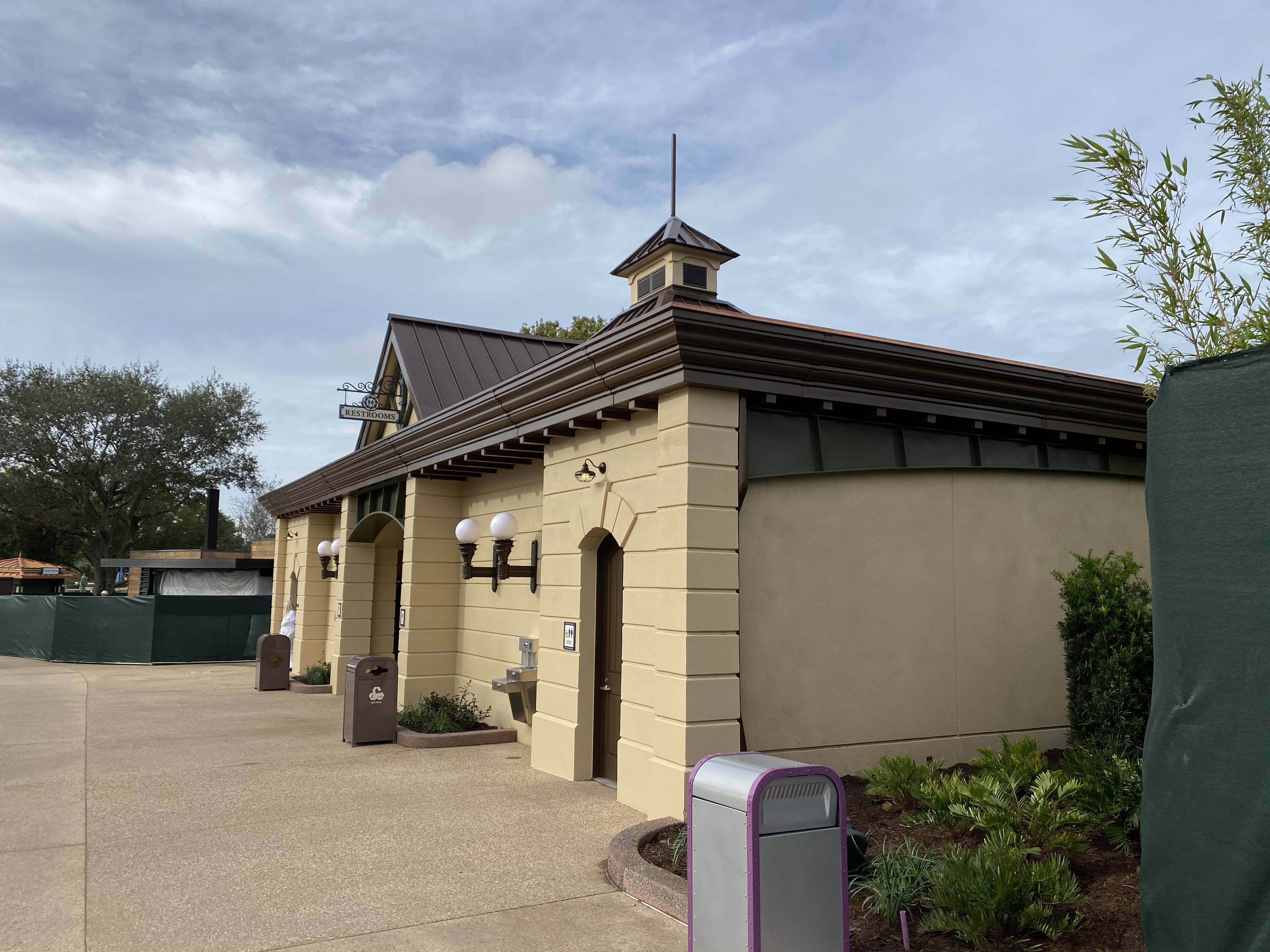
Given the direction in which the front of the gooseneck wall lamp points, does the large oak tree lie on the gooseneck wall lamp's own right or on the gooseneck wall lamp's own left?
on the gooseneck wall lamp's own right

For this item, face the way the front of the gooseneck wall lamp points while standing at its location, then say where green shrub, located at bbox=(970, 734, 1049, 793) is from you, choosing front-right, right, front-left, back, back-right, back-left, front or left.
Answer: back-left

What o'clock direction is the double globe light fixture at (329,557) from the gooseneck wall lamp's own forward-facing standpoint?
The double globe light fixture is roughly at 2 o'clock from the gooseneck wall lamp.

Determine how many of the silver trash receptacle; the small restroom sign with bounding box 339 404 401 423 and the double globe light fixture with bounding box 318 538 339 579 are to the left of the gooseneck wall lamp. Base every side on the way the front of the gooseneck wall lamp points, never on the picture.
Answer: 1

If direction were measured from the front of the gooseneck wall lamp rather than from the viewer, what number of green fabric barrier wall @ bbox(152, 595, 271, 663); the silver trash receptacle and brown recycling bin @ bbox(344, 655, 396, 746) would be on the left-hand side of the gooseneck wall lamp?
1

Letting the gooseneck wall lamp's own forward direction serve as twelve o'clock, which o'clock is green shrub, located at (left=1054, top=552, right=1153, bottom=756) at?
The green shrub is roughly at 7 o'clock from the gooseneck wall lamp.

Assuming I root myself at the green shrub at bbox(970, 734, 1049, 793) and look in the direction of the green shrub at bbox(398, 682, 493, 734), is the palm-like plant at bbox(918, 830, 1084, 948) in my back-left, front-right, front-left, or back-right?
back-left

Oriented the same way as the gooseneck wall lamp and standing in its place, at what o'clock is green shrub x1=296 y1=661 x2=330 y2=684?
The green shrub is roughly at 2 o'clock from the gooseneck wall lamp.

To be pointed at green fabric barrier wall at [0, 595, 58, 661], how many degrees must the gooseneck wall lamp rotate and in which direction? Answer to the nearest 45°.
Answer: approximately 45° to its right

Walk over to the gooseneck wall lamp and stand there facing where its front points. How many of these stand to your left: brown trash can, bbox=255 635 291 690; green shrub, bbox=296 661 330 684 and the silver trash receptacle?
1

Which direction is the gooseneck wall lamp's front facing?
to the viewer's left

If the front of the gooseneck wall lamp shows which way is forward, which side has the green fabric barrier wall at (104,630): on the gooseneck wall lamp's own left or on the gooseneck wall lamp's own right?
on the gooseneck wall lamp's own right

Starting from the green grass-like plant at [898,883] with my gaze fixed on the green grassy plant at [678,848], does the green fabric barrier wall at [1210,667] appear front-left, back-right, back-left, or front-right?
back-left

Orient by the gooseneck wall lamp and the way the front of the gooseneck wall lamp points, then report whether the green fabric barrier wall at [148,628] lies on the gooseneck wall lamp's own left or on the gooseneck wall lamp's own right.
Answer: on the gooseneck wall lamp's own right

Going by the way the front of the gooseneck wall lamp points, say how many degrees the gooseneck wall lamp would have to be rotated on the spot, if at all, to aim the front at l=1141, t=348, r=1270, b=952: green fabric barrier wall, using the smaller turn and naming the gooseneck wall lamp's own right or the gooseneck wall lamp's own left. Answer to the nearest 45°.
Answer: approximately 135° to the gooseneck wall lamp's own left

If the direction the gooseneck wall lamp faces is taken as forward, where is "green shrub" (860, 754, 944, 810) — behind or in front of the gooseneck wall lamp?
behind

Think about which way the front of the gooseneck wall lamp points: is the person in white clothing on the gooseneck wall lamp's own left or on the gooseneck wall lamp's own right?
on the gooseneck wall lamp's own right

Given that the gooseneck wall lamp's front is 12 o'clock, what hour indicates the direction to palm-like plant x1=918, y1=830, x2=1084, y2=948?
The palm-like plant is roughly at 8 o'clock from the gooseneck wall lamp.

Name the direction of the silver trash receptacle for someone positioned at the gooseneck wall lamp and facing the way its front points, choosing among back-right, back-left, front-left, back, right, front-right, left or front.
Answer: left
